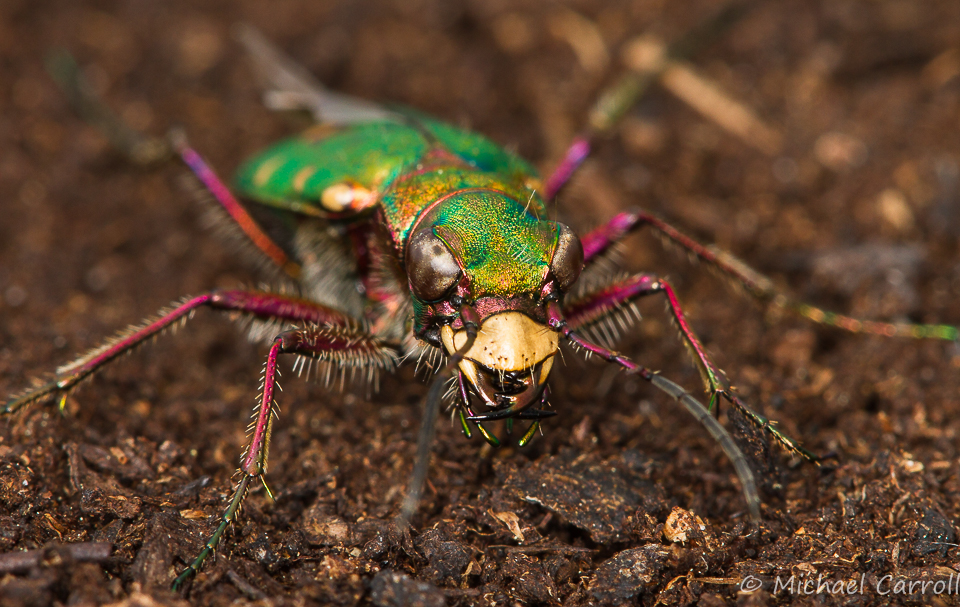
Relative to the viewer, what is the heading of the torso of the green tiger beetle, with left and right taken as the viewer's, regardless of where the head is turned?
facing the viewer and to the right of the viewer
